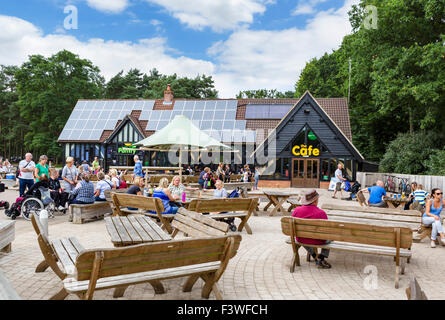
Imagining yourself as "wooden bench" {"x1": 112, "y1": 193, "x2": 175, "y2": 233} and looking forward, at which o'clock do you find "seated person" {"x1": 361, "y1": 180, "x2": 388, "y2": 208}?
The seated person is roughly at 1 o'clock from the wooden bench.

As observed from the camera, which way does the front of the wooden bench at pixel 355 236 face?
facing away from the viewer

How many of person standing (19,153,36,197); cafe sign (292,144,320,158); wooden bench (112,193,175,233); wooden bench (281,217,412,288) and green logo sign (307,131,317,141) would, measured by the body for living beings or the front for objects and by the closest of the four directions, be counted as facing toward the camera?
3

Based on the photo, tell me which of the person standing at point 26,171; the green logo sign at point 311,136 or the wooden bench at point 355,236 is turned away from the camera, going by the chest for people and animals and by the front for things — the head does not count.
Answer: the wooden bench

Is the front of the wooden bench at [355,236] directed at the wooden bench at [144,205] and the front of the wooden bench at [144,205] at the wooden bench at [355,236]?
no

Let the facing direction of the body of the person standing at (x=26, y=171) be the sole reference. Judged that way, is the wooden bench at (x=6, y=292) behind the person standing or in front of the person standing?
in front

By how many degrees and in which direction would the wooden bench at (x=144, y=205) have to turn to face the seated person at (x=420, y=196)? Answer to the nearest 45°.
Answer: approximately 45° to its right

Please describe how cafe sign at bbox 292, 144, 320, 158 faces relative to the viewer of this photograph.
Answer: facing the viewer

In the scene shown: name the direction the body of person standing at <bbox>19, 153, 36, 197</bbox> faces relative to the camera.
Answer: toward the camera

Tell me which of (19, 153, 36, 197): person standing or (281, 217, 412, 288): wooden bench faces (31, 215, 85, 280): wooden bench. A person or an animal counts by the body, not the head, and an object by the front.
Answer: the person standing

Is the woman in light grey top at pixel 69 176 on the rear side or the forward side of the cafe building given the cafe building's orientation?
on the forward side

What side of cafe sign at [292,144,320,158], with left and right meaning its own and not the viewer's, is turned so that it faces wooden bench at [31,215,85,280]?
front

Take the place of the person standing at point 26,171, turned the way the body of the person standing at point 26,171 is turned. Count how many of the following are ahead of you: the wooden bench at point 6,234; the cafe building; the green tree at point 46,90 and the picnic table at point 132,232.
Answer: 2

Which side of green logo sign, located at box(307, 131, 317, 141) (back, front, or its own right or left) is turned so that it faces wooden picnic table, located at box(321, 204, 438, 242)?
front

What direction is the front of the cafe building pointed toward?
toward the camera

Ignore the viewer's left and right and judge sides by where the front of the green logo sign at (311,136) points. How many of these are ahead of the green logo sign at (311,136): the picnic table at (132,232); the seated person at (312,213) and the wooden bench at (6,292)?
3

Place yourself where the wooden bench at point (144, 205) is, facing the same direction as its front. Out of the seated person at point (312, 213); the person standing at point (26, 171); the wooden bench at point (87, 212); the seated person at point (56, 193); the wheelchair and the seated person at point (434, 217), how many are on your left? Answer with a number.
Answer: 4

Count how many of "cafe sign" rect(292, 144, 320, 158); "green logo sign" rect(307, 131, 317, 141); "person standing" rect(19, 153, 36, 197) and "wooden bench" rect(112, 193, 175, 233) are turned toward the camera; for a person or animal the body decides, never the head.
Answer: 3
